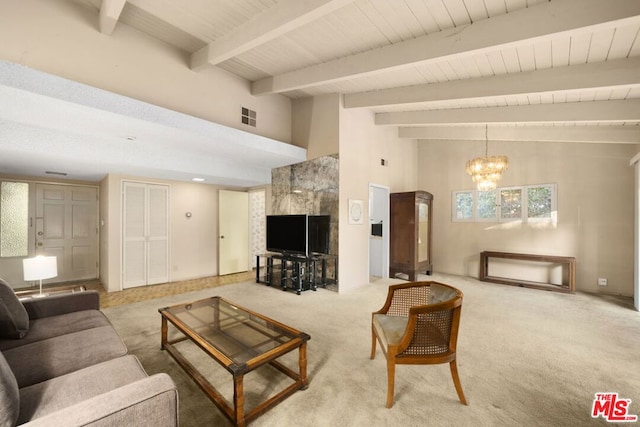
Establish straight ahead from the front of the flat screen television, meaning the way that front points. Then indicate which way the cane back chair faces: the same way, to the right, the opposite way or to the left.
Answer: to the right

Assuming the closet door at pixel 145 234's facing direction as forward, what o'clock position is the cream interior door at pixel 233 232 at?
The cream interior door is roughly at 10 o'clock from the closet door.

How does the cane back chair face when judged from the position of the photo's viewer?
facing to the left of the viewer

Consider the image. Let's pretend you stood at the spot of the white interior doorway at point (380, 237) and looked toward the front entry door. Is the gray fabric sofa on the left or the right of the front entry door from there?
left

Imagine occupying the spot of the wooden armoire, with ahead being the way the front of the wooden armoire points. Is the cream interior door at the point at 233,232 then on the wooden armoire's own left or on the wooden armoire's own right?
on the wooden armoire's own right

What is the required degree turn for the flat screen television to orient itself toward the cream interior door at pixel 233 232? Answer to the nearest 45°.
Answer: approximately 90° to its right

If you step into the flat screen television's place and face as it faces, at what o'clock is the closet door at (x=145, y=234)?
The closet door is roughly at 2 o'clock from the flat screen television.

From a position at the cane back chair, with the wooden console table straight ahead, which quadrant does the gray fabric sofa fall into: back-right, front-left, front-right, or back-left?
back-left
